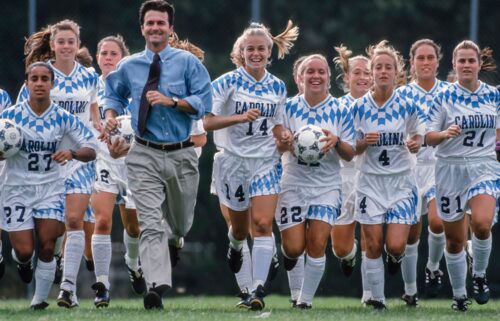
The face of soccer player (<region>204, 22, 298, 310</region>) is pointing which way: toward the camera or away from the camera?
toward the camera

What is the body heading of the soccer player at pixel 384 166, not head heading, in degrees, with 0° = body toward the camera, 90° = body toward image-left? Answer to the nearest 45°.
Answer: approximately 0°

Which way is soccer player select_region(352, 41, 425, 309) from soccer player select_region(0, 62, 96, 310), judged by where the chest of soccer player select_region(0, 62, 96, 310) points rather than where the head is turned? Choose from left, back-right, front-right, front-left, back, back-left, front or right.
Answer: left

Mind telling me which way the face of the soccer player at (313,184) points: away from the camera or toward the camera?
toward the camera

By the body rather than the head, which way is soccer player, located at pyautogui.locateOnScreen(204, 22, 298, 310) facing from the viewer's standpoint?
toward the camera

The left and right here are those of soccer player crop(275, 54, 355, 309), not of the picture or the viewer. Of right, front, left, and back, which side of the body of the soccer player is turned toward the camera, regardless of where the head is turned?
front

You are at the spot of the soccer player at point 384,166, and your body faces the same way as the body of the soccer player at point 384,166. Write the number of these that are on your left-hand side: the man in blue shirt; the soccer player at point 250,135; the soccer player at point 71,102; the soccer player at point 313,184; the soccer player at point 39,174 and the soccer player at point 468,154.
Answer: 1

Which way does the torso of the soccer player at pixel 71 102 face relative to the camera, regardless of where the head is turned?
toward the camera

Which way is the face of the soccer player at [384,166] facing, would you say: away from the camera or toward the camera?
toward the camera

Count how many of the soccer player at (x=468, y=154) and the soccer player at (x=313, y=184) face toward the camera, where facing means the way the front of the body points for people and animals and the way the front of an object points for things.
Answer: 2

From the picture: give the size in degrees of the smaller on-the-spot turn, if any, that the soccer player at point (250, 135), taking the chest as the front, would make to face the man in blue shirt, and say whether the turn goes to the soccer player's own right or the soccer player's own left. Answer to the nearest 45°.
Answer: approximately 45° to the soccer player's own right

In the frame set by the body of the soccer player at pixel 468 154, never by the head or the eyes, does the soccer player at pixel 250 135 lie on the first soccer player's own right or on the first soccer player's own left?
on the first soccer player's own right

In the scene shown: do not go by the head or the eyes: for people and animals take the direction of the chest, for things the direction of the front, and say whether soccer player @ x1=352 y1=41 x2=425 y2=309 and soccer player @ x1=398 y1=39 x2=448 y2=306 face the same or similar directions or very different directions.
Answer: same or similar directions

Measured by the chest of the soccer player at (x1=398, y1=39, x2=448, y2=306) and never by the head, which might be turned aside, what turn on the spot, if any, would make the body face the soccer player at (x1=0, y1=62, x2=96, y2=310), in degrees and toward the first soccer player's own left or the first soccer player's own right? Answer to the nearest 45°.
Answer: approximately 45° to the first soccer player's own right

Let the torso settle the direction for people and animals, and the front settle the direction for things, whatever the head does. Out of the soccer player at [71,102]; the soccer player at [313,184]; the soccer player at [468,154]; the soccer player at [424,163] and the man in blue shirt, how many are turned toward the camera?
5

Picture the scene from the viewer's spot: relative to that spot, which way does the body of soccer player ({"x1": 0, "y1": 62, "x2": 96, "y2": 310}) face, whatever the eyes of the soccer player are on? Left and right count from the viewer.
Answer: facing the viewer
